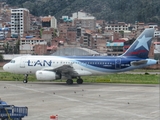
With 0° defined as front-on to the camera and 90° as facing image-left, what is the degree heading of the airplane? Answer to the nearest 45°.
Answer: approximately 90°

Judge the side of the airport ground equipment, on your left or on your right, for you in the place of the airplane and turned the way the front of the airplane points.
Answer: on your left
